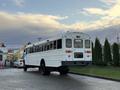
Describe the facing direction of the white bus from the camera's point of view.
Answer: facing away from the viewer and to the left of the viewer

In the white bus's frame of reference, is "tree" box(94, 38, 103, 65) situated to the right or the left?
on its right

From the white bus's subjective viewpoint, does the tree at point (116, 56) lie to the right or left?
on its right
